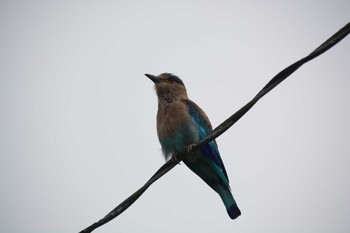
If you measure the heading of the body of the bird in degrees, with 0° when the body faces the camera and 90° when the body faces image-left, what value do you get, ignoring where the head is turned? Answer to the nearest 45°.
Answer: approximately 45°
